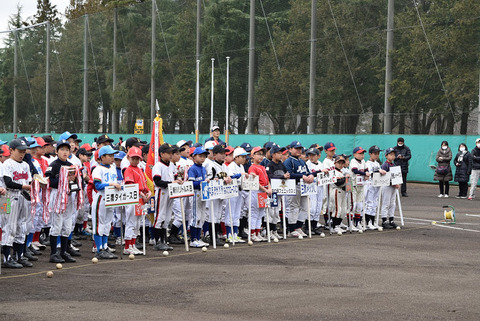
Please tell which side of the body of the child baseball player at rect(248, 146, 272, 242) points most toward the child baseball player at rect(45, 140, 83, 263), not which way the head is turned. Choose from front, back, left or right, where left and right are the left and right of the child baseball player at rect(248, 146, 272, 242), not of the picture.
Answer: right

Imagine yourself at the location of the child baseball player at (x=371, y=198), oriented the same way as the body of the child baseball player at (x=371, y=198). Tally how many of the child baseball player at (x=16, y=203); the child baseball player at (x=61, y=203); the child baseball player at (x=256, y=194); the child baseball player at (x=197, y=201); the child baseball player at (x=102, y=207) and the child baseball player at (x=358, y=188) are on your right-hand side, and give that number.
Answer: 6

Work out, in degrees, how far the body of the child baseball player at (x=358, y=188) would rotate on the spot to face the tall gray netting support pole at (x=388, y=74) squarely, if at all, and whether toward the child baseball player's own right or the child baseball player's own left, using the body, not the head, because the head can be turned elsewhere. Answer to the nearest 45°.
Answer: approximately 135° to the child baseball player's own left

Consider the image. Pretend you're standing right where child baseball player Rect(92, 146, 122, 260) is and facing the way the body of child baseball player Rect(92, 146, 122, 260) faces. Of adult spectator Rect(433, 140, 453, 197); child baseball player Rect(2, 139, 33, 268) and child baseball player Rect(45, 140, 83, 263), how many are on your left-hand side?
1

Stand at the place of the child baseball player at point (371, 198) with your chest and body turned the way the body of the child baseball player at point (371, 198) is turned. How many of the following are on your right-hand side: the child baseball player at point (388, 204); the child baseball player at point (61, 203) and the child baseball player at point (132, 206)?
2

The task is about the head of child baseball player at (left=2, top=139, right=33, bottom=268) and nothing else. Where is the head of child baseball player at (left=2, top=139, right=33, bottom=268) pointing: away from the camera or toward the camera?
toward the camera

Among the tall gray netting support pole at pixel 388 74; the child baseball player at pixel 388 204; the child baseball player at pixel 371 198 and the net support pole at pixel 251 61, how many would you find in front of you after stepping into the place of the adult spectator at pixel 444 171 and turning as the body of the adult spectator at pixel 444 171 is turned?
2

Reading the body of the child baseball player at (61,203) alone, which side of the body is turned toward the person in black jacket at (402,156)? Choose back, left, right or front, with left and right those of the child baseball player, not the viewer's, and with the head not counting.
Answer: left

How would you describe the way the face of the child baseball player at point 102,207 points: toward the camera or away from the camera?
toward the camera

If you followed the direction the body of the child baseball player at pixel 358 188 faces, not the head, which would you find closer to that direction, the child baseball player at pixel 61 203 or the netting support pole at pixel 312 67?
the child baseball player

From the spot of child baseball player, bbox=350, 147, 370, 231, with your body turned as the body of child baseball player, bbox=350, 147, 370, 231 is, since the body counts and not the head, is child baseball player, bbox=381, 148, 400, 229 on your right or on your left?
on your left

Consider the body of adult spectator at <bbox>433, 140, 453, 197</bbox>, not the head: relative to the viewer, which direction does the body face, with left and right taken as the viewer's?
facing the viewer

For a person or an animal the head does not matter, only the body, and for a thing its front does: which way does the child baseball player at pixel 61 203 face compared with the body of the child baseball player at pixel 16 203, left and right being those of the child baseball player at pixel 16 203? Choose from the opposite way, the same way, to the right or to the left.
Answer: the same way

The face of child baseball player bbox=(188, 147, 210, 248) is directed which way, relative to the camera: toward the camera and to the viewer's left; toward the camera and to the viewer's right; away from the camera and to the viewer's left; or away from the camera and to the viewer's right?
toward the camera and to the viewer's right

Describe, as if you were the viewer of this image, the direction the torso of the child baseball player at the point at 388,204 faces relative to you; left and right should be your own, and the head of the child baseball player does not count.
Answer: facing the viewer and to the right of the viewer

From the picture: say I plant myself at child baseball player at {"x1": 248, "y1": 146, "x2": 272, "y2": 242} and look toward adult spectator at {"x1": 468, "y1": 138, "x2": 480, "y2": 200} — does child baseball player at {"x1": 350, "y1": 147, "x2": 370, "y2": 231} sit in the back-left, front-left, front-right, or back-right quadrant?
front-right

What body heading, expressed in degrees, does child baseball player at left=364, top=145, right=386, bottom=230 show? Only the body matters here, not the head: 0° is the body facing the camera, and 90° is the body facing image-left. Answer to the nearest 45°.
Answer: approximately 315°
